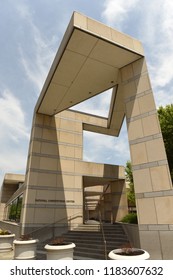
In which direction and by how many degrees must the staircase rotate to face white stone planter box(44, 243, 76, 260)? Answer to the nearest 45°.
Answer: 0° — it already faces it

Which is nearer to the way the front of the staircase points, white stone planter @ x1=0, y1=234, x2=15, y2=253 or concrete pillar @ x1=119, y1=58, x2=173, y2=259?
the concrete pillar

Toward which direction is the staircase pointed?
toward the camera

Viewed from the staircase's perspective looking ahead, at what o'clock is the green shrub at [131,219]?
The green shrub is roughly at 8 o'clock from the staircase.

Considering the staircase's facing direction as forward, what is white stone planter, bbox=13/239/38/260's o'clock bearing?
The white stone planter is roughly at 2 o'clock from the staircase.

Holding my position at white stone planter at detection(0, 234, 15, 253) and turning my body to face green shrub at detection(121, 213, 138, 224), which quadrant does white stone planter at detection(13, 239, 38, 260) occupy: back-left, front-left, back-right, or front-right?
front-right

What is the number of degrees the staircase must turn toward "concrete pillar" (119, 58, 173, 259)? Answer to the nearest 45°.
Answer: approximately 45° to its left

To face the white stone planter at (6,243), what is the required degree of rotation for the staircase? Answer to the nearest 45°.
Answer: approximately 90° to its right

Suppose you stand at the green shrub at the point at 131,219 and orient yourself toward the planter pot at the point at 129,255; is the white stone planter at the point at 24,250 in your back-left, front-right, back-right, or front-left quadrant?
front-right

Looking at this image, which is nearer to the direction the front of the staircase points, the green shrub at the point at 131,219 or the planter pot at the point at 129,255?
the planter pot

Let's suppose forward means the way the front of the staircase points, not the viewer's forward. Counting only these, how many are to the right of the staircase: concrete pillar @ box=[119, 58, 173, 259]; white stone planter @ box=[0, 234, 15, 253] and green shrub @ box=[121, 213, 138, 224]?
1

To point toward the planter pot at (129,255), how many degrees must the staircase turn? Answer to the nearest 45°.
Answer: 0° — it already faces it
